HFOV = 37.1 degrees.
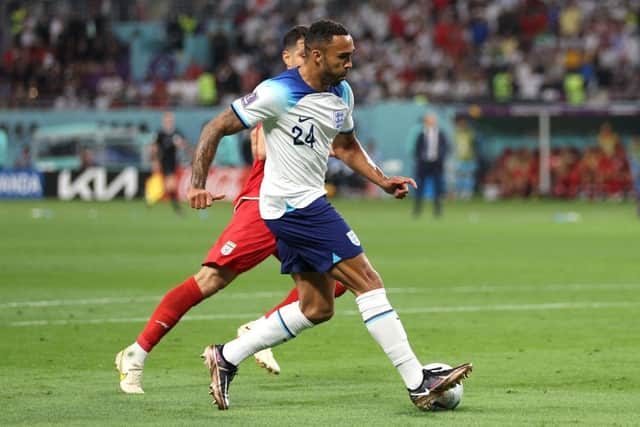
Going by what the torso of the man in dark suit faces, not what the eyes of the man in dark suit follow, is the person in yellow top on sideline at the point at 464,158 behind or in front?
behind

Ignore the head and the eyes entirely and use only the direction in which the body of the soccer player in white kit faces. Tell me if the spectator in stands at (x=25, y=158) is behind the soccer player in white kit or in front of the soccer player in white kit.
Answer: behind

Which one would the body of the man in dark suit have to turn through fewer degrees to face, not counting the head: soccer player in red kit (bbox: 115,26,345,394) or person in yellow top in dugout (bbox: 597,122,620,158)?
the soccer player in red kit

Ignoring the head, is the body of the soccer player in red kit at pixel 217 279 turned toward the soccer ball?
yes

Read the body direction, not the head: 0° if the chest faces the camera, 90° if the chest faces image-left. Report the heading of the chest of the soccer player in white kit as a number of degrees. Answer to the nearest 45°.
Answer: approximately 315°

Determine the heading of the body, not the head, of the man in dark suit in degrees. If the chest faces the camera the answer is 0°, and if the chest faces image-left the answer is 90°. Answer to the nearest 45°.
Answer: approximately 0°

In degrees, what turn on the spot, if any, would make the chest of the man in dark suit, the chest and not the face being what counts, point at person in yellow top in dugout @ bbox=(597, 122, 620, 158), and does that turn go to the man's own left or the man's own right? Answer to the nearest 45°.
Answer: approximately 135° to the man's own left

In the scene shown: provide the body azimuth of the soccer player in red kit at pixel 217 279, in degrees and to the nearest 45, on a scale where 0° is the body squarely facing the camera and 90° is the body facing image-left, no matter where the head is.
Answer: approximately 315°
